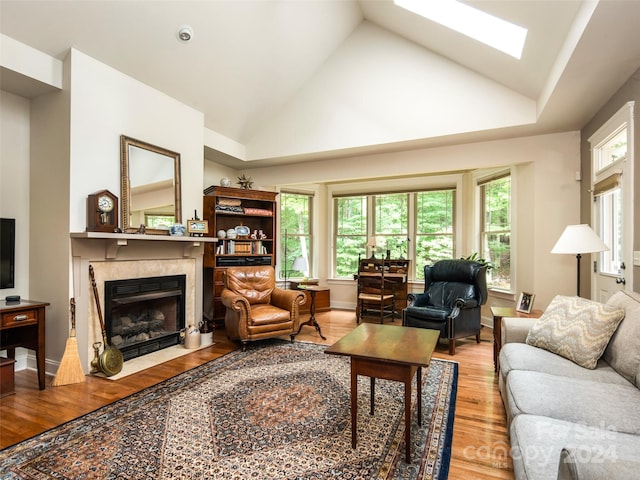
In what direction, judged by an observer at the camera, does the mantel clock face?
facing the viewer and to the right of the viewer

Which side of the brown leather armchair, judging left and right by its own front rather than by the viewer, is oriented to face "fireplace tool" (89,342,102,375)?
right

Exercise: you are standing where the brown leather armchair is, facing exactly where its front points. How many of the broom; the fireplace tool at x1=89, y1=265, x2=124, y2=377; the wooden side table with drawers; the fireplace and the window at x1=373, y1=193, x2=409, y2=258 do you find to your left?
1

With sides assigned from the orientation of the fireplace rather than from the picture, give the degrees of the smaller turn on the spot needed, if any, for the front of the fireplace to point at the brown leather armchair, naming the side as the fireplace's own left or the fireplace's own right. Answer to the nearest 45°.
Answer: approximately 45° to the fireplace's own left

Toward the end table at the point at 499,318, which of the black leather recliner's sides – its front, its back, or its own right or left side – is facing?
left

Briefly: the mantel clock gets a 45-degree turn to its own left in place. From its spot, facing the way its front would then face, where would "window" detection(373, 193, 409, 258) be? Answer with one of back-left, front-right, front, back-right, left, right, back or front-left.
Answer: front

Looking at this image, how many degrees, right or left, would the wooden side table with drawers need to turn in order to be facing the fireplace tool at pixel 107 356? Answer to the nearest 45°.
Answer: approximately 45° to its left

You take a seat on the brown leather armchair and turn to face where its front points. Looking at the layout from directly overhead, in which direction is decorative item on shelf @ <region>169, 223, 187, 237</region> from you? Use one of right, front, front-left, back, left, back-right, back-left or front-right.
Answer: back-right

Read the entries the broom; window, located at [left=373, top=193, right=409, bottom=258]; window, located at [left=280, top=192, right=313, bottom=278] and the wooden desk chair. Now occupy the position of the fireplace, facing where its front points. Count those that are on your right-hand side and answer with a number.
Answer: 1

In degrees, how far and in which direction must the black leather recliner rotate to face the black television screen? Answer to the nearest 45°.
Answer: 0° — it already faces it

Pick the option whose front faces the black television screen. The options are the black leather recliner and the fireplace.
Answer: the black leather recliner

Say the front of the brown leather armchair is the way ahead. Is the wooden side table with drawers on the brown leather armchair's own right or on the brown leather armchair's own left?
on the brown leather armchair's own right
